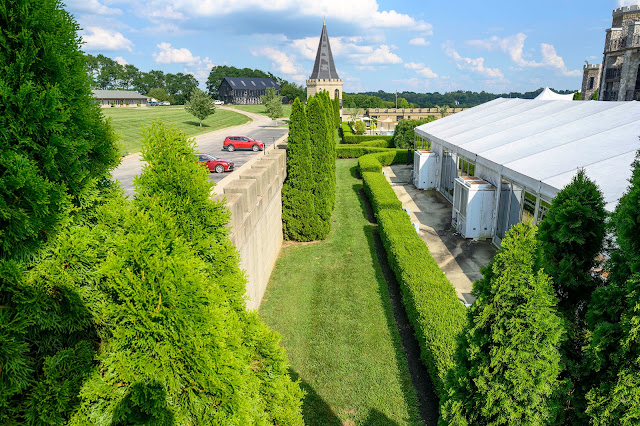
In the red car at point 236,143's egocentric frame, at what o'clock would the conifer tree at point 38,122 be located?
The conifer tree is roughly at 3 o'clock from the red car.

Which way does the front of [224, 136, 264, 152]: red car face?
to the viewer's right

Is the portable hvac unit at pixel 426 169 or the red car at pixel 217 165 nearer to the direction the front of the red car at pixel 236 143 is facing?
the portable hvac unit

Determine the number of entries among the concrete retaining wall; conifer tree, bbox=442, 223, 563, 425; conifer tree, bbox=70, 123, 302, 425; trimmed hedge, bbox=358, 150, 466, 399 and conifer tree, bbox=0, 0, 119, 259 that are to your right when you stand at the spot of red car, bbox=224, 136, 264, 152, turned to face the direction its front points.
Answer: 5

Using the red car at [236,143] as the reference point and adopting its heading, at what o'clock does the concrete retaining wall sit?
The concrete retaining wall is roughly at 3 o'clock from the red car.

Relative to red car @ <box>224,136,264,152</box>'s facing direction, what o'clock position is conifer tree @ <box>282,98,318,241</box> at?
The conifer tree is roughly at 3 o'clock from the red car.

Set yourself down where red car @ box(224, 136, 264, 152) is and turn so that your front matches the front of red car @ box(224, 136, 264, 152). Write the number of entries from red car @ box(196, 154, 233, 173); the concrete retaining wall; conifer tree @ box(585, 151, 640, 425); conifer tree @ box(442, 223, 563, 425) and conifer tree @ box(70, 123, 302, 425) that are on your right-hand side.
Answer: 5

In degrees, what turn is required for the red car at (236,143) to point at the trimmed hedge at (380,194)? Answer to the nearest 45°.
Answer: approximately 90° to its right
